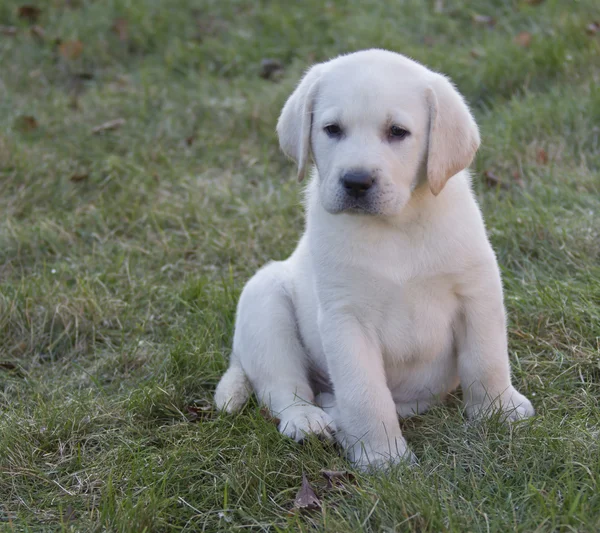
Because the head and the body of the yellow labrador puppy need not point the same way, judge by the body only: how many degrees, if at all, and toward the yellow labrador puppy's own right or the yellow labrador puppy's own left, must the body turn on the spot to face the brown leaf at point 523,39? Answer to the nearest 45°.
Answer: approximately 135° to the yellow labrador puppy's own left

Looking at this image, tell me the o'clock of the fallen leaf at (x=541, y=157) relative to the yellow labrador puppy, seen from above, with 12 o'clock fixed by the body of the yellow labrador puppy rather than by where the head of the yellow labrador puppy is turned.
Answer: The fallen leaf is roughly at 8 o'clock from the yellow labrador puppy.

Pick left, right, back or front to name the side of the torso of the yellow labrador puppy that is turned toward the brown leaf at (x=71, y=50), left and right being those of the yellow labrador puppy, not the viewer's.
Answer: back

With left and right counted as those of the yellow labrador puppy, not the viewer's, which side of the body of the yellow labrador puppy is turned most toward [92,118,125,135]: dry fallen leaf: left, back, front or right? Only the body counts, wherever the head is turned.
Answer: back

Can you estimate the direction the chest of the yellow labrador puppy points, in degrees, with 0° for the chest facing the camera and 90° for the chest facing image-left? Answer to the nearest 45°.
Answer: approximately 315°

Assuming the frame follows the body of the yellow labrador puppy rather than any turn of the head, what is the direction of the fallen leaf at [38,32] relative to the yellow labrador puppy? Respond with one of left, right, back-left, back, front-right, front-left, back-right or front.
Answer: back

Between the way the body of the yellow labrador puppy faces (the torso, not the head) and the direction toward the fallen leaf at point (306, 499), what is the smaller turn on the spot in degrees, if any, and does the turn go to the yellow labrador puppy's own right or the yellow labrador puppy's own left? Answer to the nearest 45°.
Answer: approximately 45° to the yellow labrador puppy's own right

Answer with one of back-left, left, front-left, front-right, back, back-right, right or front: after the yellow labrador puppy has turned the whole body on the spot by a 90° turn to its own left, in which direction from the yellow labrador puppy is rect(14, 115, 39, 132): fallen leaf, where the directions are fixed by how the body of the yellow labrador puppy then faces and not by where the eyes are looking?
left

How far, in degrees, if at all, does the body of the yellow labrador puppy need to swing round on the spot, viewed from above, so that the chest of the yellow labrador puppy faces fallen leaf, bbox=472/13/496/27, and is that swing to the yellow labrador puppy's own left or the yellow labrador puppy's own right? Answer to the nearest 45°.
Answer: approximately 135° to the yellow labrador puppy's own left

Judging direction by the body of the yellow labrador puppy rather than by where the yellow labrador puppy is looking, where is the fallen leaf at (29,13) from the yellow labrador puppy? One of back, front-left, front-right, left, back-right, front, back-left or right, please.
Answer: back

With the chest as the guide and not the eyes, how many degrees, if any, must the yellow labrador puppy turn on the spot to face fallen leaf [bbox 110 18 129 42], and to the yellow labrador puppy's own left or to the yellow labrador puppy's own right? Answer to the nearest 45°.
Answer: approximately 180°

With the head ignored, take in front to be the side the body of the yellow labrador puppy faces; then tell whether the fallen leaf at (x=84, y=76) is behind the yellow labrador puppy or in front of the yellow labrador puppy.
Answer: behind

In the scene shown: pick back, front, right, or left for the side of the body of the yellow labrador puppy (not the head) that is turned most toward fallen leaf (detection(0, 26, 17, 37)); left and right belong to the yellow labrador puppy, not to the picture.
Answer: back
